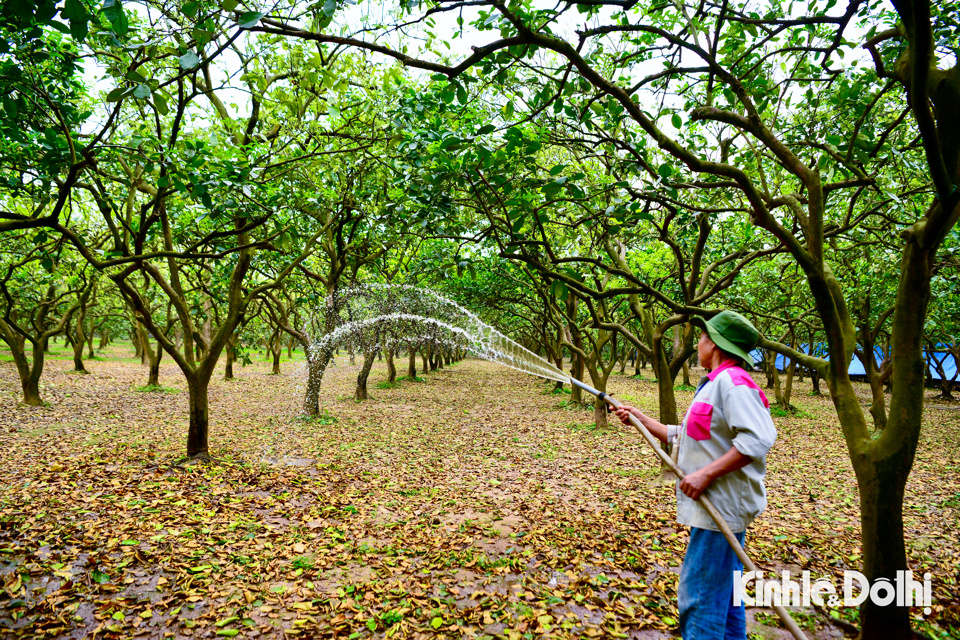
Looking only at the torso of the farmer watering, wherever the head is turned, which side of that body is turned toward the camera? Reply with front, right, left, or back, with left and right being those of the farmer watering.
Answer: left

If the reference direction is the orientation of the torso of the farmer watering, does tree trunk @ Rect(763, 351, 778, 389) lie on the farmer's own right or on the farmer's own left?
on the farmer's own right

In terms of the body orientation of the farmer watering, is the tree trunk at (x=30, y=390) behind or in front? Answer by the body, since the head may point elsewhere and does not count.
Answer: in front
